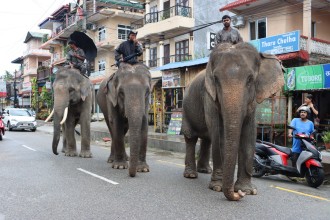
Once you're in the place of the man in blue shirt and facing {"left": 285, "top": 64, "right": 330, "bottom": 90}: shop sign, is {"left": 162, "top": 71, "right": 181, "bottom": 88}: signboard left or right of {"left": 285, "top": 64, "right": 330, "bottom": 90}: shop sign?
left

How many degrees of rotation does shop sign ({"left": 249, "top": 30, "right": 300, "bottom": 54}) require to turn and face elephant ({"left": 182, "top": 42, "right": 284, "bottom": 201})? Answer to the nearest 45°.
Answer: approximately 45° to its left

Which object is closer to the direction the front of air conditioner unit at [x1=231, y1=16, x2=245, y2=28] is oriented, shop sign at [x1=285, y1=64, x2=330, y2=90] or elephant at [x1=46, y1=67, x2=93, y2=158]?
the elephant

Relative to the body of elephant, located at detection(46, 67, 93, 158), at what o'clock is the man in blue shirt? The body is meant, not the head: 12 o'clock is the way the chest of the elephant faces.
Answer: The man in blue shirt is roughly at 9 o'clock from the elephant.

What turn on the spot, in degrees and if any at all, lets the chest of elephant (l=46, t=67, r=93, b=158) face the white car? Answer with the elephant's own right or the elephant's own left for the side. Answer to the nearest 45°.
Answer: approximately 135° to the elephant's own right

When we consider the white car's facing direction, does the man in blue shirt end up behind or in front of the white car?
in front

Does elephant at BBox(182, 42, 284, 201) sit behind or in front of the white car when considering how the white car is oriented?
in front

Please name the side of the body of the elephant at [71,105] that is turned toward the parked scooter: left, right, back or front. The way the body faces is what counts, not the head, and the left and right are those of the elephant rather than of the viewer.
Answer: left
